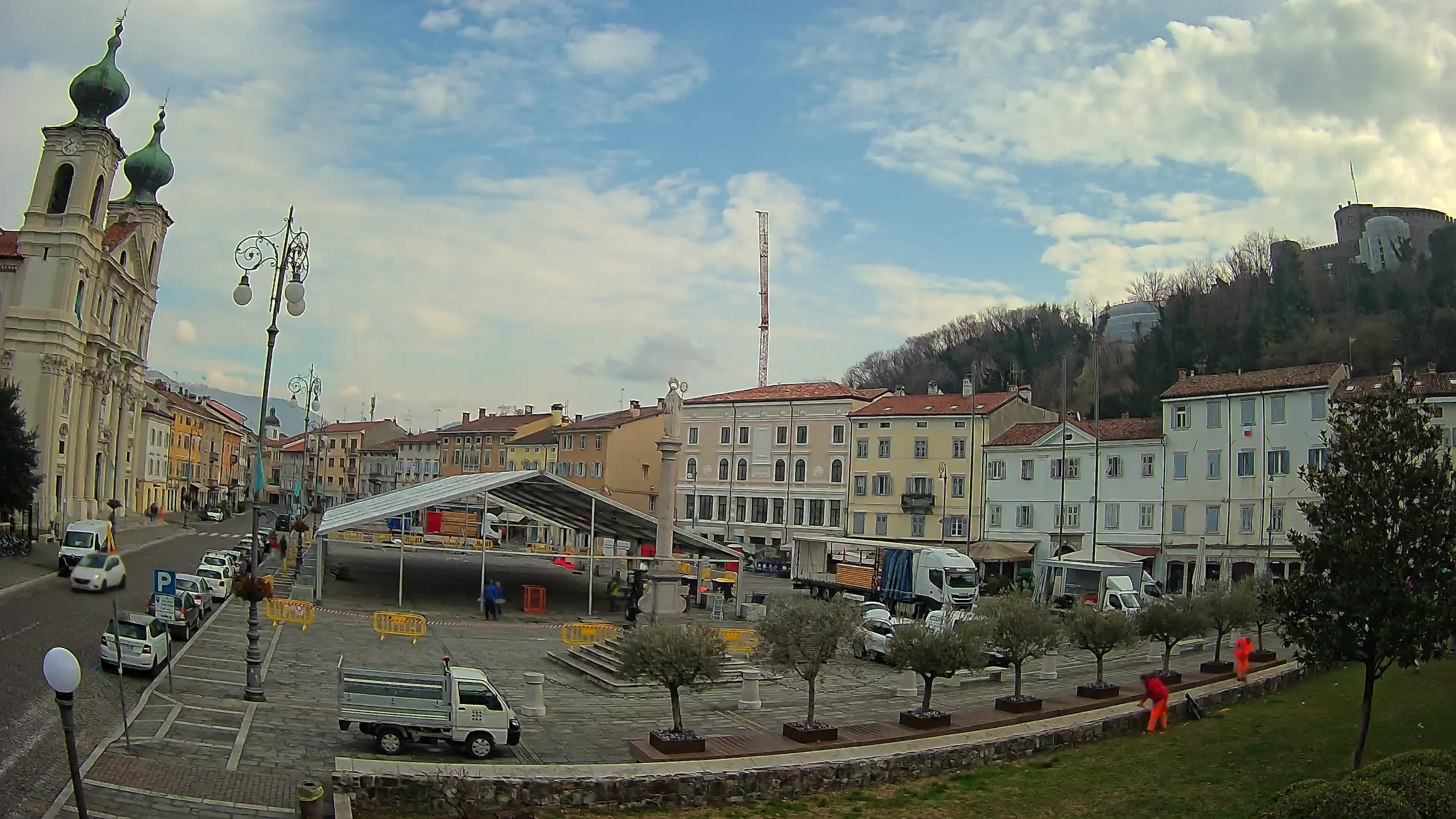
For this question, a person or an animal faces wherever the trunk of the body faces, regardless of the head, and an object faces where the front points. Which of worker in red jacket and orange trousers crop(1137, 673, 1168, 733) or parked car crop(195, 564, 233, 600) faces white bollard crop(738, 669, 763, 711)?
the worker in red jacket and orange trousers

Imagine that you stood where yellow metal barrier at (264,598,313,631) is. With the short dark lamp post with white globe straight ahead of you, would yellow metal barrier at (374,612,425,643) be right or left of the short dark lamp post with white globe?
left

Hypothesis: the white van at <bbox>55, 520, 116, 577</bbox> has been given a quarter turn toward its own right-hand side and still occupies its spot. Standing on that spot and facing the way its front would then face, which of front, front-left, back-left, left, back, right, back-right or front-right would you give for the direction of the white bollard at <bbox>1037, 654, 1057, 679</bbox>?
back

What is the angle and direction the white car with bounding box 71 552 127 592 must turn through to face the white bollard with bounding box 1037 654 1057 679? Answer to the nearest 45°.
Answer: approximately 90° to its left

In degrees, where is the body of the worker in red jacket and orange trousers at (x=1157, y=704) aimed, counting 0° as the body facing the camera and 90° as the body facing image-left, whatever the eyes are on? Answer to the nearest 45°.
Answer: approximately 90°

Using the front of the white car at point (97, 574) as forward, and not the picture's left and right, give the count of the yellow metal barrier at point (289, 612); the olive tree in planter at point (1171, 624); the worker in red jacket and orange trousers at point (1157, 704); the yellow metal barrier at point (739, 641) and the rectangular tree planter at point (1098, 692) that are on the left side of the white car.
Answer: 5

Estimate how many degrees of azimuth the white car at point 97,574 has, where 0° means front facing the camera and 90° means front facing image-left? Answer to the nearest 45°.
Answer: approximately 45°

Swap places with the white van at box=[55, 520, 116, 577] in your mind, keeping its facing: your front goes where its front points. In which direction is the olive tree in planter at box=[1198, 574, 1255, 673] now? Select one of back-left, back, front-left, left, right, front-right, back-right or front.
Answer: left

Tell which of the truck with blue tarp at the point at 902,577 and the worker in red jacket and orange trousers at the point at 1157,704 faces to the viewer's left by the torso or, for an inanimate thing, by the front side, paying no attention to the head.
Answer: the worker in red jacket and orange trousers

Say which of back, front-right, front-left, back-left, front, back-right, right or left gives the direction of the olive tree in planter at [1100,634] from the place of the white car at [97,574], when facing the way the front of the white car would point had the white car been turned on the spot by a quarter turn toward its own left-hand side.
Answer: front
